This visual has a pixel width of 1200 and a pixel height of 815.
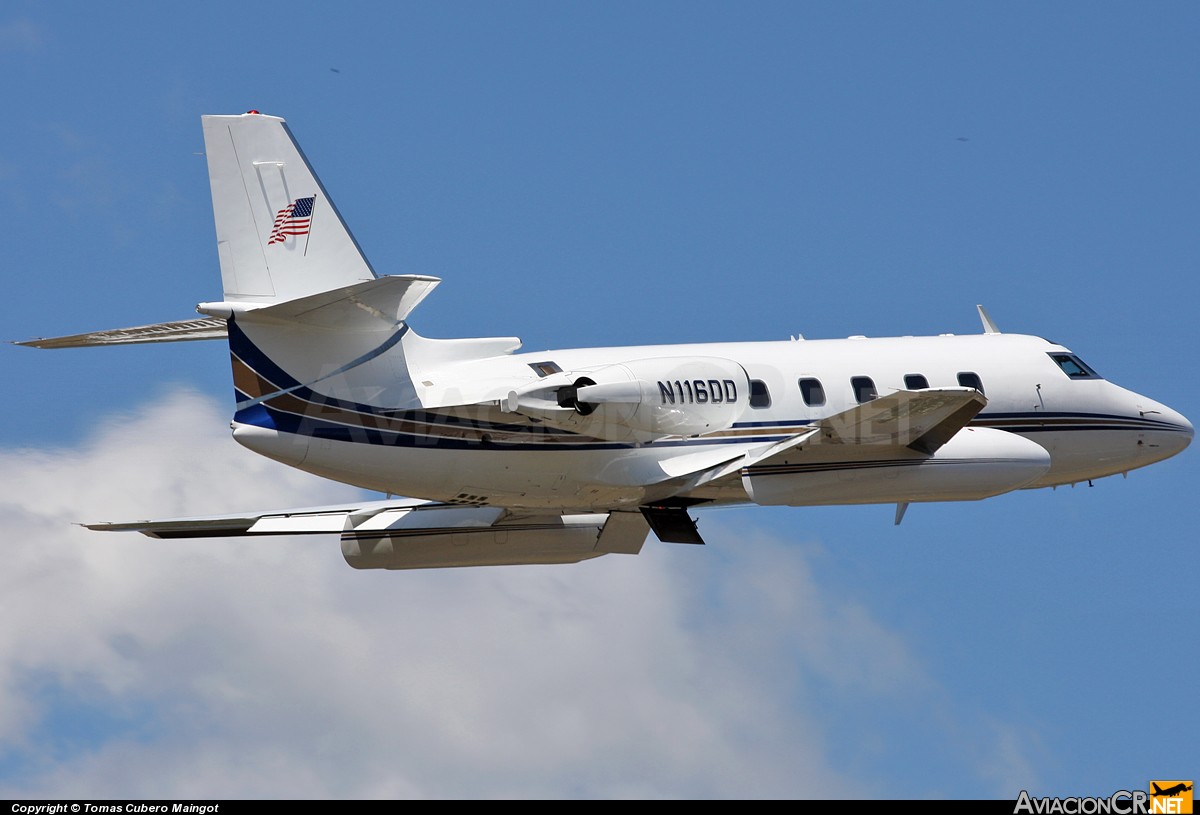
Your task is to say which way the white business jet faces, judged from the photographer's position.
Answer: facing away from the viewer and to the right of the viewer
